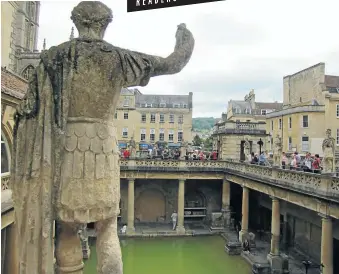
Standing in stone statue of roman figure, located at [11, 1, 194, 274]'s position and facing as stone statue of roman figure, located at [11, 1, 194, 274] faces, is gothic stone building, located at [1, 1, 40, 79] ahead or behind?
ahead

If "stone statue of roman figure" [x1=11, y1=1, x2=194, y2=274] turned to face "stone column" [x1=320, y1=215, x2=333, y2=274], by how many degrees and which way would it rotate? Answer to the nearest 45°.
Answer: approximately 45° to its right

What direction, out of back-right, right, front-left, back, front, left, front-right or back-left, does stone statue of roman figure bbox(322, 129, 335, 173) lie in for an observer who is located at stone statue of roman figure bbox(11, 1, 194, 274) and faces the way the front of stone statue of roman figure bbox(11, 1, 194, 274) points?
front-right

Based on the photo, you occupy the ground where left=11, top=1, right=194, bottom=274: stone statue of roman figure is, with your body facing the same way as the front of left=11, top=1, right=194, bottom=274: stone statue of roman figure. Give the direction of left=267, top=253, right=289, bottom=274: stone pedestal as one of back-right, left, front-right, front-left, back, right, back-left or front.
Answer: front-right

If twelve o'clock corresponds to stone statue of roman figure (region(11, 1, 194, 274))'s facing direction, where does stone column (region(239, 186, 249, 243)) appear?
The stone column is roughly at 1 o'clock from the stone statue of roman figure.

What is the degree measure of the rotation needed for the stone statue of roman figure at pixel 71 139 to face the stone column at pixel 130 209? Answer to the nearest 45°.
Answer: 0° — it already faces it

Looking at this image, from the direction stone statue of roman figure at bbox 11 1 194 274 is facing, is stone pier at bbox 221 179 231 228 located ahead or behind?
ahead

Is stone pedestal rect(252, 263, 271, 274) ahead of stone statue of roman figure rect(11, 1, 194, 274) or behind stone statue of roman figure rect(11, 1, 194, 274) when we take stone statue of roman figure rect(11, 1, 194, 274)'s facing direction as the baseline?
ahead

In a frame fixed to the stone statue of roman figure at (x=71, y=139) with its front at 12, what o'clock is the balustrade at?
The balustrade is roughly at 1 o'clock from the stone statue of roman figure.

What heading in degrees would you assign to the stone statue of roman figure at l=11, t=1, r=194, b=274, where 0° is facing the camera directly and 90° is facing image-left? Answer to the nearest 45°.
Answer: approximately 180°
